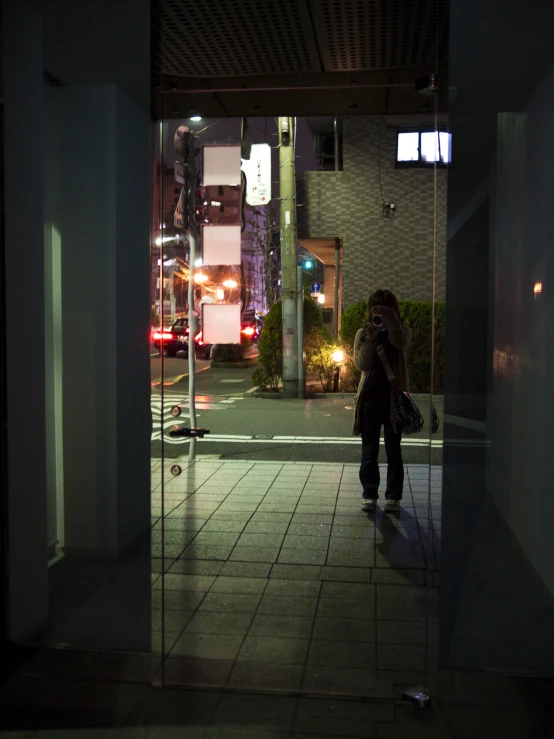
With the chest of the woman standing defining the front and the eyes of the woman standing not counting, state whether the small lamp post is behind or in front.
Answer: behind

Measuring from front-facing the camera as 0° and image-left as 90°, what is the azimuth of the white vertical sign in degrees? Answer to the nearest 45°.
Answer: approximately 0°

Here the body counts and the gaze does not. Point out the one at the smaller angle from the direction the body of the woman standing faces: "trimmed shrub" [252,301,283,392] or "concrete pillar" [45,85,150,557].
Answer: the concrete pillar

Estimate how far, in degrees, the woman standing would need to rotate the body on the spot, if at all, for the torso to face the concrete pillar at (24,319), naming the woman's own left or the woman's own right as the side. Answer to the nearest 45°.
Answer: approximately 45° to the woman's own right
